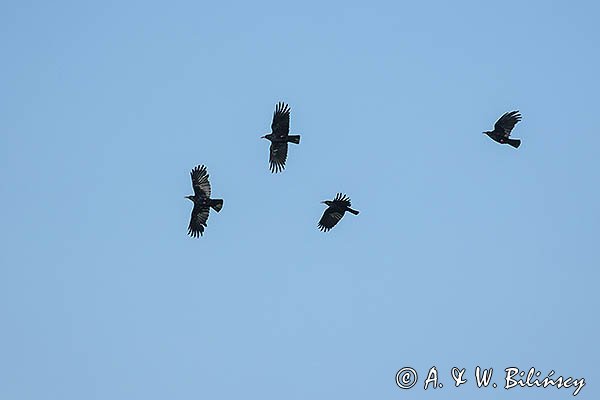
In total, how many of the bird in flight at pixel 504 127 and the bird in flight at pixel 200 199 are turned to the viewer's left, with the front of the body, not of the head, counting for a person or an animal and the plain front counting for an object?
2

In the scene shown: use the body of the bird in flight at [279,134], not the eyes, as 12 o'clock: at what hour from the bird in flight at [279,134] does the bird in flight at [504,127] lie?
the bird in flight at [504,127] is roughly at 6 o'clock from the bird in flight at [279,134].

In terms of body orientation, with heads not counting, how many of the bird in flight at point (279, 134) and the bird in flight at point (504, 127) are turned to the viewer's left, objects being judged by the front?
2

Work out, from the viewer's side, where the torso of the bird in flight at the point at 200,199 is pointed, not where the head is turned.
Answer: to the viewer's left

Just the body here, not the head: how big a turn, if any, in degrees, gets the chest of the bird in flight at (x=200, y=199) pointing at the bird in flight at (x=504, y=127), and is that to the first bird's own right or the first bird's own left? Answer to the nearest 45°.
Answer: approximately 180°

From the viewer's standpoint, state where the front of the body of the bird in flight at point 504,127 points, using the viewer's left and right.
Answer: facing to the left of the viewer

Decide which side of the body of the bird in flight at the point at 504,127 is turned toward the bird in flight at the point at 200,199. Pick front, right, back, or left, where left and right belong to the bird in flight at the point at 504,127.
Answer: front

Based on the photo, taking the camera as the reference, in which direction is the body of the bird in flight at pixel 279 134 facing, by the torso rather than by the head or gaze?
to the viewer's left
